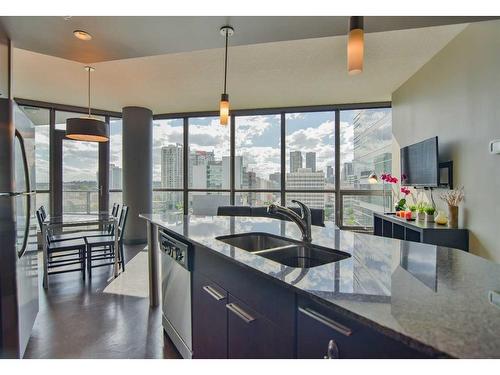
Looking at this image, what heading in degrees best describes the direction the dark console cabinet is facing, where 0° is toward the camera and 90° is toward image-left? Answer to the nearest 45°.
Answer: approximately 45°

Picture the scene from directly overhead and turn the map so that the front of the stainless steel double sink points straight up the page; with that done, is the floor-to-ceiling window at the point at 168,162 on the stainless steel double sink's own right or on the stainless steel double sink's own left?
on the stainless steel double sink's own right

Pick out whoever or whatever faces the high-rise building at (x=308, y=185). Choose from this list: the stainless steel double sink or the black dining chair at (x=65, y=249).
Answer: the black dining chair

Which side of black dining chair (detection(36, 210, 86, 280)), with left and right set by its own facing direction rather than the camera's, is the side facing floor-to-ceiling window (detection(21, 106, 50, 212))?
left

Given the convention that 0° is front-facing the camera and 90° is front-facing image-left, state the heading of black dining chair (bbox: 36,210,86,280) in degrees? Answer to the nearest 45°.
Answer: approximately 270°

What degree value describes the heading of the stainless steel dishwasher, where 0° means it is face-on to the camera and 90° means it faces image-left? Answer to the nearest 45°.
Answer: approximately 45°

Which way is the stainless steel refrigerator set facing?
to the viewer's right

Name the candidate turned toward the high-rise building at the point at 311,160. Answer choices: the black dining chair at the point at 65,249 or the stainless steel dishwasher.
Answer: the black dining chair

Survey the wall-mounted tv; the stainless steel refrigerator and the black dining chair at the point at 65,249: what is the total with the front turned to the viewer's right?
2
